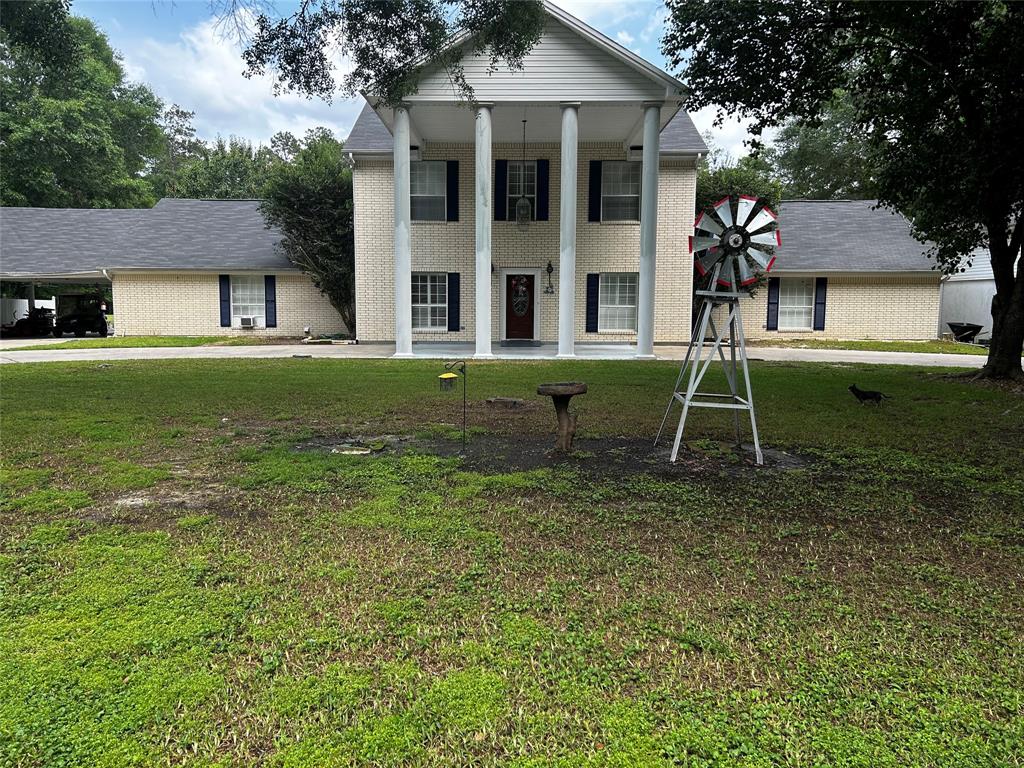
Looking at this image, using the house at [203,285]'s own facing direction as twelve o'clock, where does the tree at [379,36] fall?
The tree is roughly at 12 o'clock from the house.

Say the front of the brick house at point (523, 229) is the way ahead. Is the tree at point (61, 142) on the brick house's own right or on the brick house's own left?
on the brick house's own right

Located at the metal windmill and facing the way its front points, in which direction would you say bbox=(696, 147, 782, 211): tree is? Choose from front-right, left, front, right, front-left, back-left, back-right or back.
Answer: back

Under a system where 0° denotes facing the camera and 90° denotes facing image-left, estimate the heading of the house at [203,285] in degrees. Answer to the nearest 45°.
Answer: approximately 0°

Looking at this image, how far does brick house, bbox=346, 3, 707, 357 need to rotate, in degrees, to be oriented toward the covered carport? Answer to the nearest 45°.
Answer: approximately 90° to its right

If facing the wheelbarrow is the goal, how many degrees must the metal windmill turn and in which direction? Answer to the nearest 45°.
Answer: approximately 180°

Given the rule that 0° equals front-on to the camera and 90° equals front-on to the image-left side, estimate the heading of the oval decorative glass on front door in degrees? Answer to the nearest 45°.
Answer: approximately 0°

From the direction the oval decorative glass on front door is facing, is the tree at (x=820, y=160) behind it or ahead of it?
behind

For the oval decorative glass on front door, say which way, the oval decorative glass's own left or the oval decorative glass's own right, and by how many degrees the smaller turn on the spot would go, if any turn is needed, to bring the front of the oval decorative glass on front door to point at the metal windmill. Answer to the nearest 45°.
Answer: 0° — it already faces it

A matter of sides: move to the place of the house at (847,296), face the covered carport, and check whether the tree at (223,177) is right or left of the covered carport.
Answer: right
